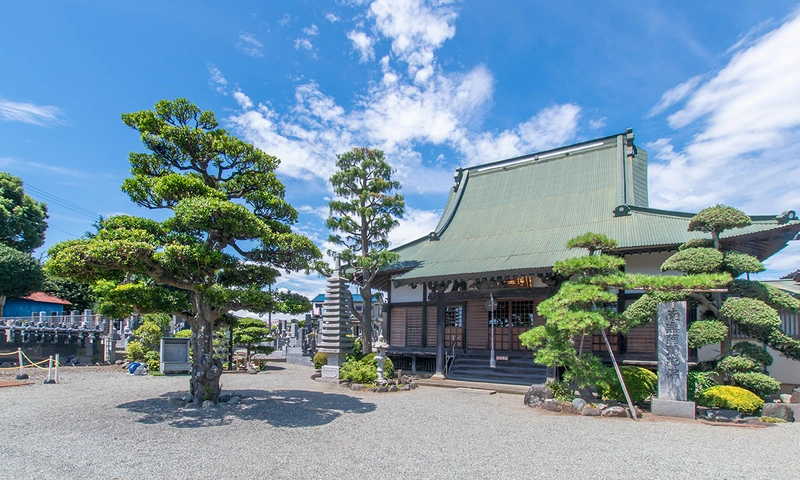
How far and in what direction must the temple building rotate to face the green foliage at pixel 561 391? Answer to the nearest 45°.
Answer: approximately 45° to its left

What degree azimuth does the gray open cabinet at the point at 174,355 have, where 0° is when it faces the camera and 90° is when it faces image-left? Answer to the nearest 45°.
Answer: approximately 0°

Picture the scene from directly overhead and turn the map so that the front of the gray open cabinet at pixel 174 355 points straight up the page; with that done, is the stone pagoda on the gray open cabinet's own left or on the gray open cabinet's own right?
on the gray open cabinet's own left

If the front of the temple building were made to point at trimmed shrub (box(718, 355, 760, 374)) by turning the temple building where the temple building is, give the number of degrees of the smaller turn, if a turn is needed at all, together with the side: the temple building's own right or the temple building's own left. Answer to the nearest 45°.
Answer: approximately 90° to the temple building's own left

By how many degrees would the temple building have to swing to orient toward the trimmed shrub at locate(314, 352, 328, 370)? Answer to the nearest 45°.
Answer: approximately 45° to its right

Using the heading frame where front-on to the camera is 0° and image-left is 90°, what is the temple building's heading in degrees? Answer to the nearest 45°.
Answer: approximately 45°

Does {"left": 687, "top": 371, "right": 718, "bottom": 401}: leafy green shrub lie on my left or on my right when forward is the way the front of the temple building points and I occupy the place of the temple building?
on my left

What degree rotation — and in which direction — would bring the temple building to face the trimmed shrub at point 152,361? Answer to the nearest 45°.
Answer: approximately 45° to its right

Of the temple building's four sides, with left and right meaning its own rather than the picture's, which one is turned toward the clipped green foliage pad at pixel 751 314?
left

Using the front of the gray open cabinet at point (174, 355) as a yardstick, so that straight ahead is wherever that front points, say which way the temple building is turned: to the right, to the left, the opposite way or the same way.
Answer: to the right

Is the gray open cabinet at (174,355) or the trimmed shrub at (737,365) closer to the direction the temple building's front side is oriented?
the gray open cabinet

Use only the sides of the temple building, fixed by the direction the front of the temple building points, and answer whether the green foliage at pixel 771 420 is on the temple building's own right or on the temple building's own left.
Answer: on the temple building's own left

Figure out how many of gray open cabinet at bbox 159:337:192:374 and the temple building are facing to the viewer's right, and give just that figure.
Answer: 0

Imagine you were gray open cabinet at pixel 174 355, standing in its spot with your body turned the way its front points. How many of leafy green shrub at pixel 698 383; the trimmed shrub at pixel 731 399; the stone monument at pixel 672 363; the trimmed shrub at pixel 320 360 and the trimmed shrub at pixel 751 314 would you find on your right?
0
